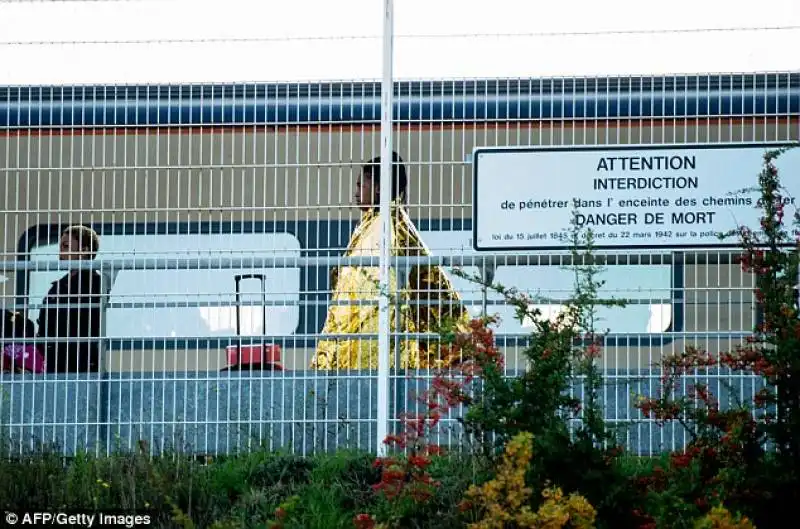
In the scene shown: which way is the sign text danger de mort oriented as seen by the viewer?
toward the camera

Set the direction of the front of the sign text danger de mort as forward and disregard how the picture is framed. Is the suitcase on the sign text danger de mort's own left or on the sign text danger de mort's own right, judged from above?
on the sign text danger de mort's own right

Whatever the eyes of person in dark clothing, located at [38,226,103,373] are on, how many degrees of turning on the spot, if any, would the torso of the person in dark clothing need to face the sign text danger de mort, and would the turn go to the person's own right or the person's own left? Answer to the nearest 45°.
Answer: approximately 135° to the person's own left

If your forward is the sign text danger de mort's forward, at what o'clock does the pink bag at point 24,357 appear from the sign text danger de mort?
The pink bag is roughly at 3 o'clock from the sign text danger de mort.

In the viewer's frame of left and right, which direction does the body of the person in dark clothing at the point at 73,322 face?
facing the viewer and to the left of the viewer

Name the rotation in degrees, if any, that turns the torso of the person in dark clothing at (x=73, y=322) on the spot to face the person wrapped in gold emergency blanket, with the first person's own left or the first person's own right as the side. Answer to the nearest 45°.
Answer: approximately 135° to the first person's own left

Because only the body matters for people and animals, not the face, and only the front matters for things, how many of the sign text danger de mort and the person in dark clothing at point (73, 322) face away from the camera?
0
